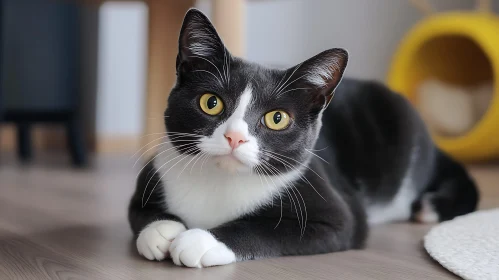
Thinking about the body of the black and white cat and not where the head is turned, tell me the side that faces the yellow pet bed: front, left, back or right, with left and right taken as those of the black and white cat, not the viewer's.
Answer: back

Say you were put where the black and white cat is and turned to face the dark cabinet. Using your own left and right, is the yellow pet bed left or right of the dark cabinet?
right

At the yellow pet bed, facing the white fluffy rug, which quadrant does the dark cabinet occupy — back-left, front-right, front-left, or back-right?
front-right

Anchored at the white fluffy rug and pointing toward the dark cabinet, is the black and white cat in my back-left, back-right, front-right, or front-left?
front-left

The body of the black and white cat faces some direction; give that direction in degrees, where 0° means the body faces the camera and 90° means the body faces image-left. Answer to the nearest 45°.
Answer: approximately 45°

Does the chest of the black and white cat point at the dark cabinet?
no

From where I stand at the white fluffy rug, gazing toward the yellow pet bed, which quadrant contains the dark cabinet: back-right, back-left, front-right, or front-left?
front-left

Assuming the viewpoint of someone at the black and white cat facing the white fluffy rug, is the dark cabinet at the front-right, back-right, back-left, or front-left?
back-left
